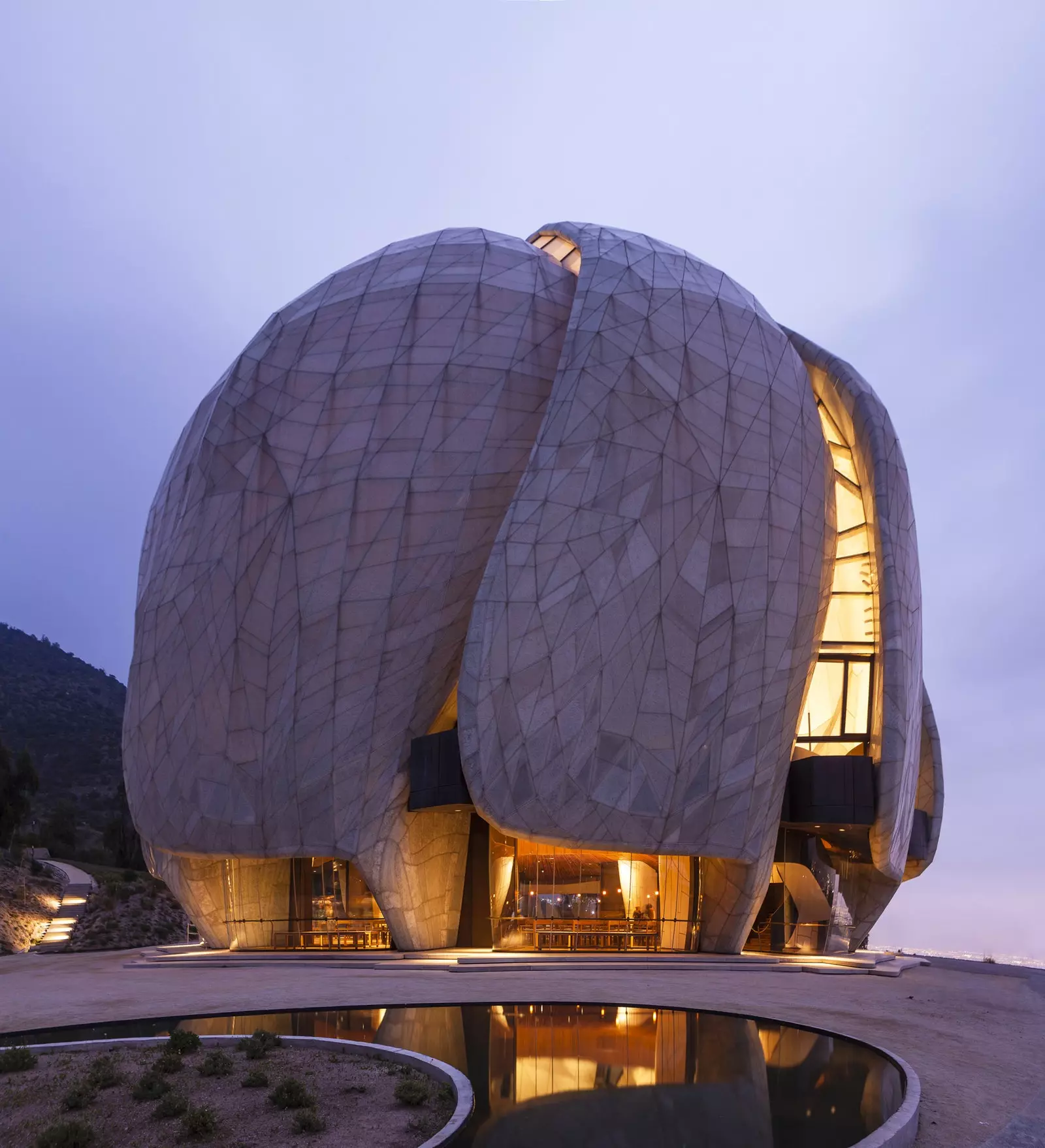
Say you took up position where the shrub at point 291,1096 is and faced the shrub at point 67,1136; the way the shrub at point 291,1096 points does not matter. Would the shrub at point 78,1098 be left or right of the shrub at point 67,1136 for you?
right

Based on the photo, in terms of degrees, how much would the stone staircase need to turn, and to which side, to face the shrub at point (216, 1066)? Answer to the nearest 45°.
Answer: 0° — it already faces it

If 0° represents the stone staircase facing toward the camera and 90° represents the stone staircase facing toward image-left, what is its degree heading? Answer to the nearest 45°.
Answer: approximately 0°

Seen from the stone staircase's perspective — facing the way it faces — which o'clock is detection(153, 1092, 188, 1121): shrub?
The shrub is roughly at 12 o'clock from the stone staircase.
